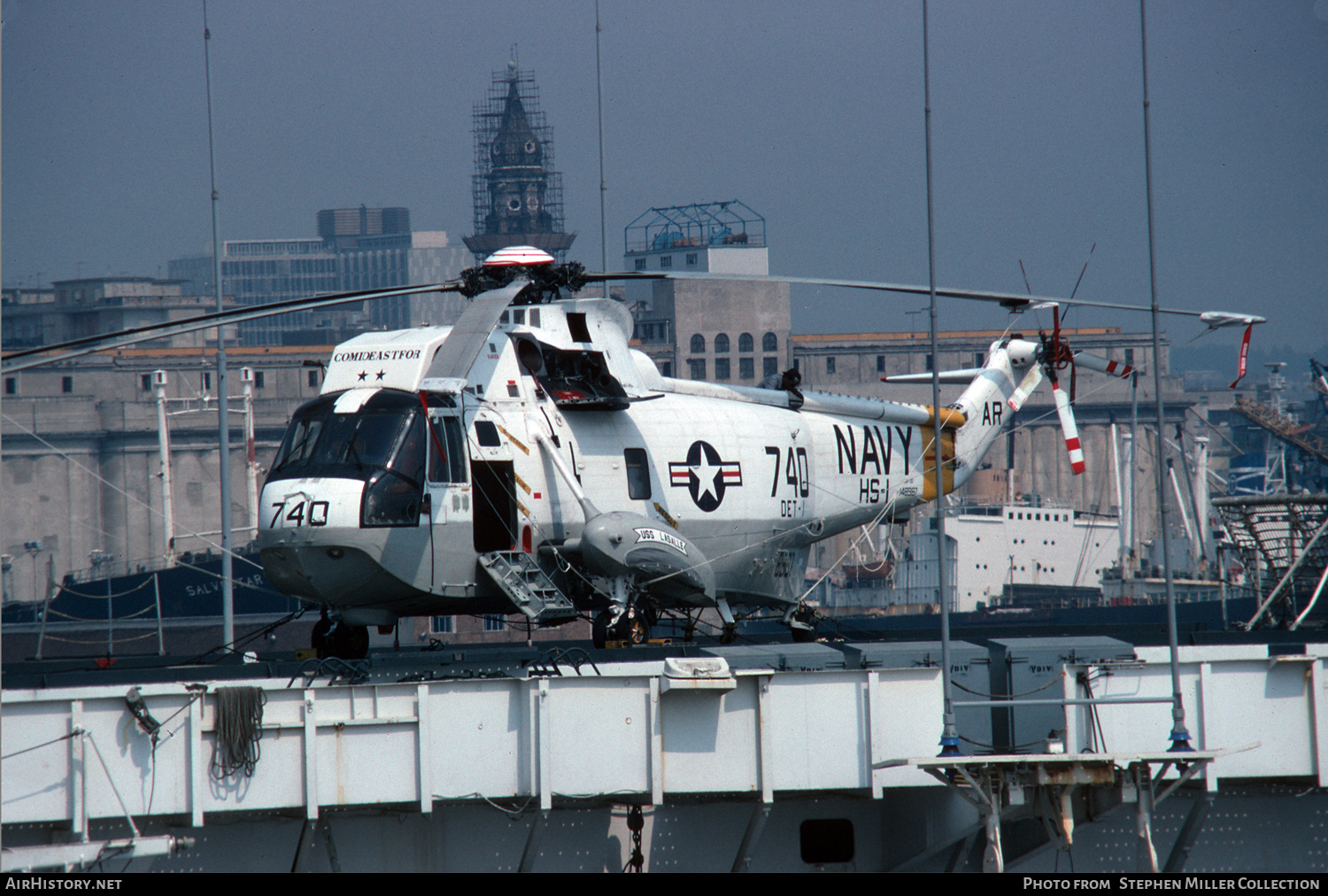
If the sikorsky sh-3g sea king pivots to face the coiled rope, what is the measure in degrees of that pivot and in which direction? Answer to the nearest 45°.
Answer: approximately 45° to its left

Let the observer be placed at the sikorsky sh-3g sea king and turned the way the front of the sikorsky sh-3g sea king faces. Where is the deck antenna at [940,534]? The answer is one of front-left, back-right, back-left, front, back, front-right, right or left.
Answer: left

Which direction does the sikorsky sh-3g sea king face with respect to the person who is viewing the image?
facing the viewer and to the left of the viewer

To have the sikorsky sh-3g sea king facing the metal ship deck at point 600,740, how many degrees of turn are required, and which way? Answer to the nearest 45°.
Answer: approximately 45° to its left

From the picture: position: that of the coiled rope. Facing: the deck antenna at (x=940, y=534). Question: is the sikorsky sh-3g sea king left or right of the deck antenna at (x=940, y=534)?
left

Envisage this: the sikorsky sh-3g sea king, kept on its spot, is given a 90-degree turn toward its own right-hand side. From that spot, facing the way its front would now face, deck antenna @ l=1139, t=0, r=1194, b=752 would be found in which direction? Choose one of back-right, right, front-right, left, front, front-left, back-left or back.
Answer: back
